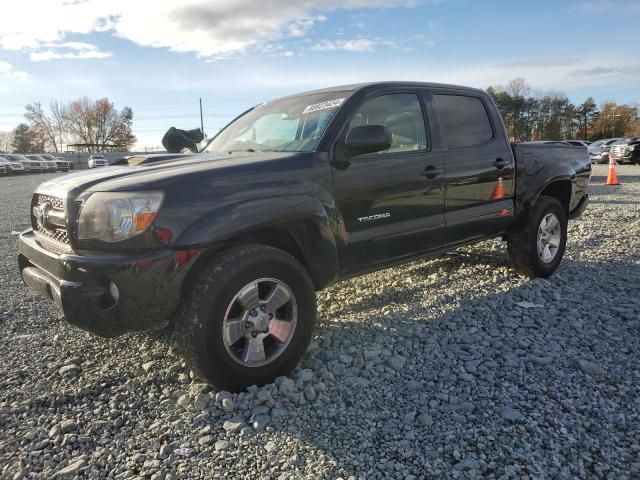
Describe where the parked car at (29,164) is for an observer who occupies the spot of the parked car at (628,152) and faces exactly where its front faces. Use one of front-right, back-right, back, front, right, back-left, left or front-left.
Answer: front-right

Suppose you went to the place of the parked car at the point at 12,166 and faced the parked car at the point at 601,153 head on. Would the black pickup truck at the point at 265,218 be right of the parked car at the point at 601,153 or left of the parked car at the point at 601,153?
right

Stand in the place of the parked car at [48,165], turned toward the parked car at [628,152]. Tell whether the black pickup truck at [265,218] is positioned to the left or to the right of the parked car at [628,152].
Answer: right

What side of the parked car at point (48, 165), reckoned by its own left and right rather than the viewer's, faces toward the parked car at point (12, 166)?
right

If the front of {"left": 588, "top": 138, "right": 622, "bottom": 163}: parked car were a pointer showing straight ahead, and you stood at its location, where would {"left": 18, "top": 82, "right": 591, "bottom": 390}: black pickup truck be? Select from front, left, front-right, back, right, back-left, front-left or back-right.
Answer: front-left

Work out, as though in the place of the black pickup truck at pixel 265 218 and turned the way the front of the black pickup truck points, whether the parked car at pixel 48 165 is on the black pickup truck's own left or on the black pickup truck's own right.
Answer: on the black pickup truck's own right

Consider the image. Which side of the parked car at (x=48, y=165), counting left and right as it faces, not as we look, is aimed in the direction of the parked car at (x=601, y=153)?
front

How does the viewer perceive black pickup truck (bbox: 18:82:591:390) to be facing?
facing the viewer and to the left of the viewer

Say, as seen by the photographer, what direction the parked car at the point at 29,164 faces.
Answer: facing the viewer and to the right of the viewer

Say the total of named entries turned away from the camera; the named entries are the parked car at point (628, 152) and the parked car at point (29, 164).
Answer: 0

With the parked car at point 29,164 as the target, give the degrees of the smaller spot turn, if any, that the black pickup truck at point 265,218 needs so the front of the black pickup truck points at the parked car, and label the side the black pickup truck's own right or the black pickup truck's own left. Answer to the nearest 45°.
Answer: approximately 90° to the black pickup truck's own right
